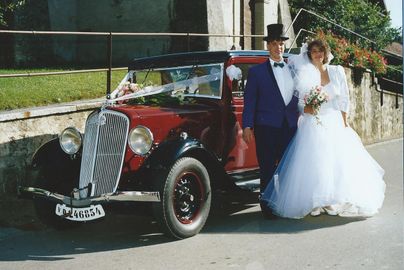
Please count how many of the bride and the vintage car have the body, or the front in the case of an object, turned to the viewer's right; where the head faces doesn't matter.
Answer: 0

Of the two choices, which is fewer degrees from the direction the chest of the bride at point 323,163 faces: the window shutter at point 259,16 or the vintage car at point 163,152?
the vintage car

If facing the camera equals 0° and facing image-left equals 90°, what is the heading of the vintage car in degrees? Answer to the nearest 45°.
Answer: approximately 45°

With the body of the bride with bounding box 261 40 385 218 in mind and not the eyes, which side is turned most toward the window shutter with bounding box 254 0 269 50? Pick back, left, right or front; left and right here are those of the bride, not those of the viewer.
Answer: back
